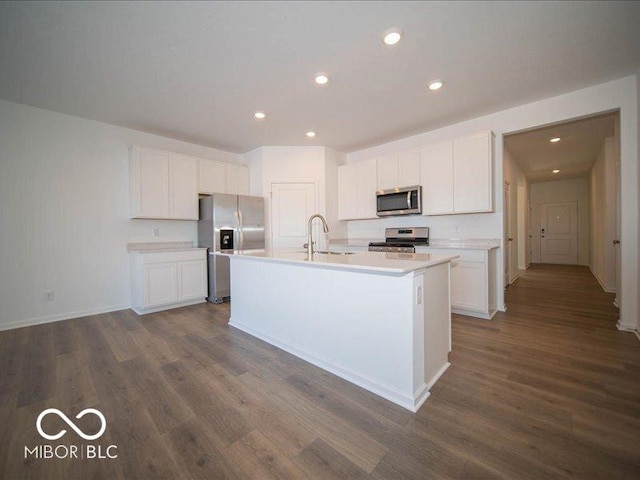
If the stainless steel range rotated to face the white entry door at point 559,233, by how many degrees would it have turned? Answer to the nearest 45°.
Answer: approximately 180°

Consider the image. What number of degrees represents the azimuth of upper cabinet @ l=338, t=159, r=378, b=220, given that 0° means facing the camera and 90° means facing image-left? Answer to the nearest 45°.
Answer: approximately 45°

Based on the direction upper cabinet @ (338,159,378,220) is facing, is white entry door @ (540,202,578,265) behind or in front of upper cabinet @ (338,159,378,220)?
behind

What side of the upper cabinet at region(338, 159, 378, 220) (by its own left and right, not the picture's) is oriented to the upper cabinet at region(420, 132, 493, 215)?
left

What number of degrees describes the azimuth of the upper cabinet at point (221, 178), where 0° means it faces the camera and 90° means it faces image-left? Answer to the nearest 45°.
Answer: approximately 315°
